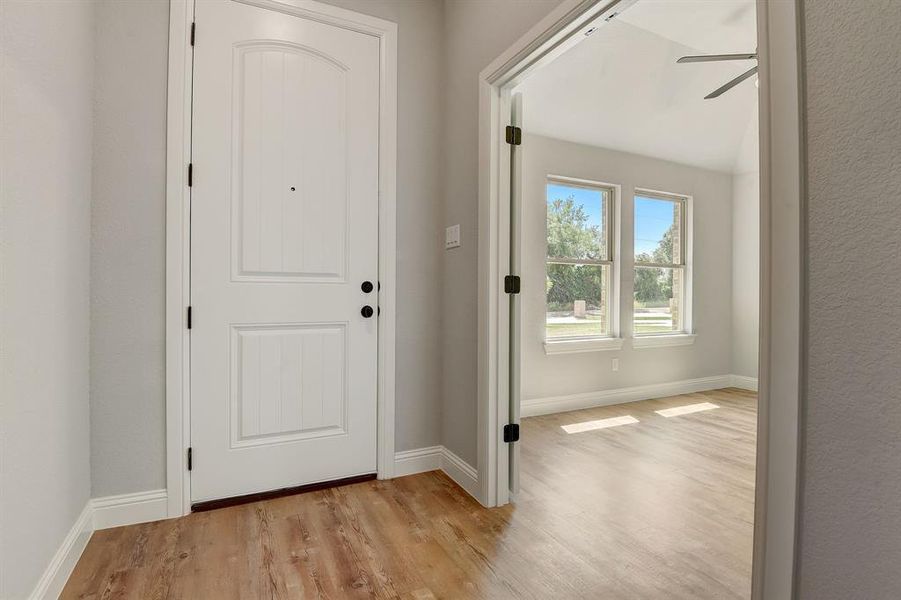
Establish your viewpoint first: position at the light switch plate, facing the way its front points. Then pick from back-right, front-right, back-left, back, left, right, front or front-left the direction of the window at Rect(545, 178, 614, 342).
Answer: back

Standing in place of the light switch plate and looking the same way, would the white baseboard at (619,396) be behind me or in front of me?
behind

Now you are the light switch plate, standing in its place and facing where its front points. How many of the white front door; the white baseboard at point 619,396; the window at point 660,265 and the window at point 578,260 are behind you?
3

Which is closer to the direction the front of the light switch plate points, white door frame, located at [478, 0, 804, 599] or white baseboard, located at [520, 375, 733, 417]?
the white door frame

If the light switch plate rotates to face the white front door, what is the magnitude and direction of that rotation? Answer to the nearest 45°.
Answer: approximately 45° to its right

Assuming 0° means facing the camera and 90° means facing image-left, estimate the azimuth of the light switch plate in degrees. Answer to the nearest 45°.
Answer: approximately 45°

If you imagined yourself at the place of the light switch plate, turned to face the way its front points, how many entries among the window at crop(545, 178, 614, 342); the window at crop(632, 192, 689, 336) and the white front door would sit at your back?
2

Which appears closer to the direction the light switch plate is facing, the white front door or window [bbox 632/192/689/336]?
the white front door

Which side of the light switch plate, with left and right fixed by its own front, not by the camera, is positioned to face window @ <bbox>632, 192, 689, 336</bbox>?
back
